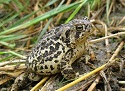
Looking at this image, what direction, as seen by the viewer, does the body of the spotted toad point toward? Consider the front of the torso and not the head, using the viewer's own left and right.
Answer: facing to the right of the viewer
